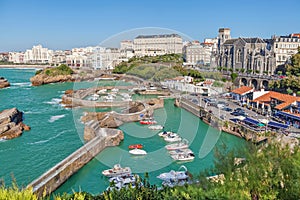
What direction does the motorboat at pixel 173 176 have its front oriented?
to the viewer's left

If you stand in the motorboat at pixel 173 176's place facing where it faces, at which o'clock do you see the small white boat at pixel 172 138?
The small white boat is roughly at 3 o'clock from the motorboat.

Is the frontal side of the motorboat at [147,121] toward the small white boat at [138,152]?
no

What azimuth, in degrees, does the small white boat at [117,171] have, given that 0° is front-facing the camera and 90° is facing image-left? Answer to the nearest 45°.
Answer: approximately 90°

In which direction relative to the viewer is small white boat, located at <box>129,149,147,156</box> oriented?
to the viewer's left

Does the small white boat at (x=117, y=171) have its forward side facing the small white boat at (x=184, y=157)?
no

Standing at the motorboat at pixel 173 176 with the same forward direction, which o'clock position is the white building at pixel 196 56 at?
The white building is roughly at 3 o'clock from the motorboat.

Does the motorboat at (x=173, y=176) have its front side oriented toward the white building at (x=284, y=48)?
no

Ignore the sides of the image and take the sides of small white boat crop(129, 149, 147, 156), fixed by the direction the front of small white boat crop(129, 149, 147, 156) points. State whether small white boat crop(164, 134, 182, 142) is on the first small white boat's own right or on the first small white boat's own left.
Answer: on the first small white boat's own right

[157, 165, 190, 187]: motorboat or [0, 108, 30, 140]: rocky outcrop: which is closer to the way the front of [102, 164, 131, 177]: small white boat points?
the rocky outcrop

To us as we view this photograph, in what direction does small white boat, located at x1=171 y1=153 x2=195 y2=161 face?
facing to the left of the viewer

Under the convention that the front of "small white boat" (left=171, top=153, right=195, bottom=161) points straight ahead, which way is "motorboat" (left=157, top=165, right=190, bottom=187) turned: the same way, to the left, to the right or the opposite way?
the same way

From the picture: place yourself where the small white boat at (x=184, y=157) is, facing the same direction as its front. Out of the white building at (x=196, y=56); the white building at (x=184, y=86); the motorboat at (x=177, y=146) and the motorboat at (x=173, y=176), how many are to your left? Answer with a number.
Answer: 1

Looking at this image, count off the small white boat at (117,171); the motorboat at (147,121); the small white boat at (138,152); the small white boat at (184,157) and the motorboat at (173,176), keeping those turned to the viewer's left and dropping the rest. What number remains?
4

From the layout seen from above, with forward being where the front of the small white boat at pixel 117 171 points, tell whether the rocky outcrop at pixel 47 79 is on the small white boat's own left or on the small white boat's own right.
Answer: on the small white boat's own right

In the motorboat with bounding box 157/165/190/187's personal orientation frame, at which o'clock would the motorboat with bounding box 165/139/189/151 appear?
the motorboat with bounding box 165/139/189/151 is roughly at 3 o'clock from the motorboat with bounding box 157/165/190/187.
